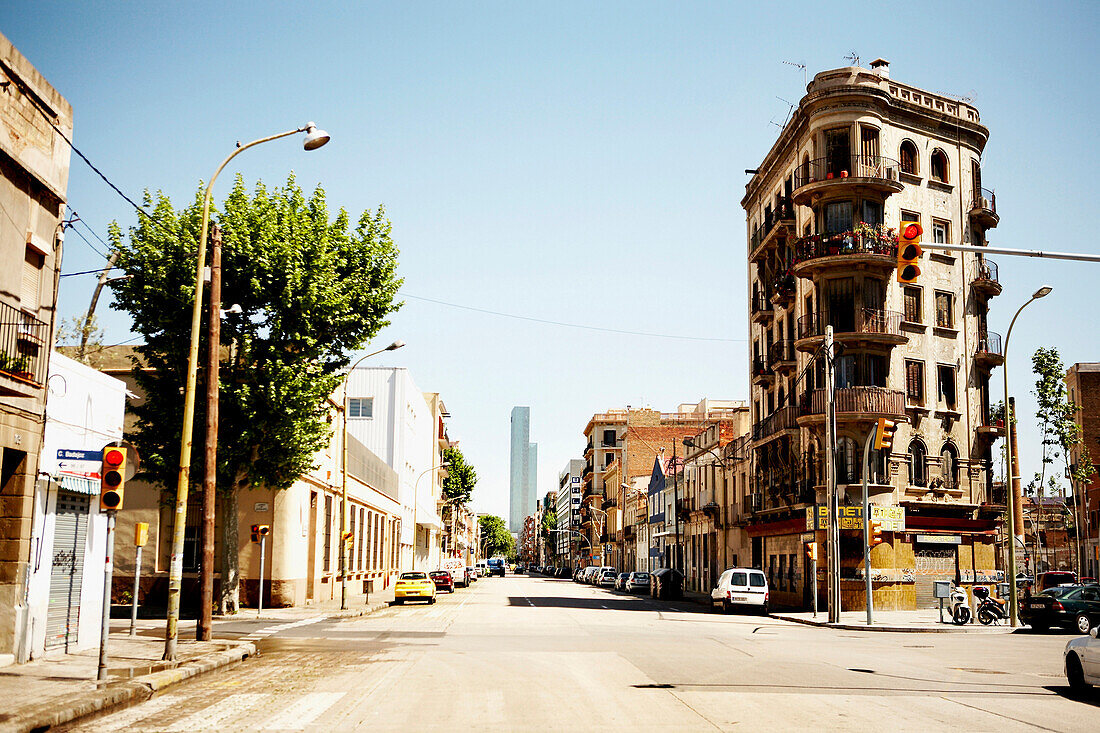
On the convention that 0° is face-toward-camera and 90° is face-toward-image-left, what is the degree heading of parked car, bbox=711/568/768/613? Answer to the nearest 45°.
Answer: approximately 135°

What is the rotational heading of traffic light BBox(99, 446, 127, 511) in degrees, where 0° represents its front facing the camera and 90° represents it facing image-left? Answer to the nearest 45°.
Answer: approximately 0°
